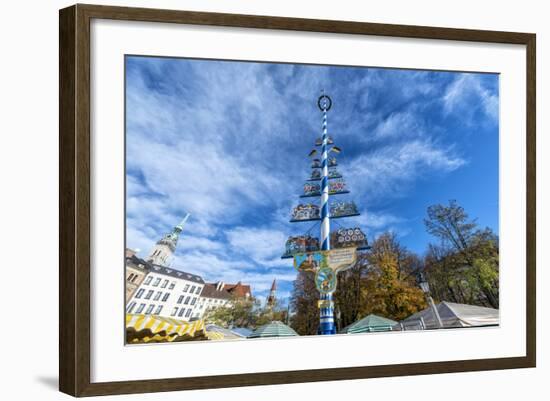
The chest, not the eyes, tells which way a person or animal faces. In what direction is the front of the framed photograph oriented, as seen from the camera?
facing the viewer and to the right of the viewer
